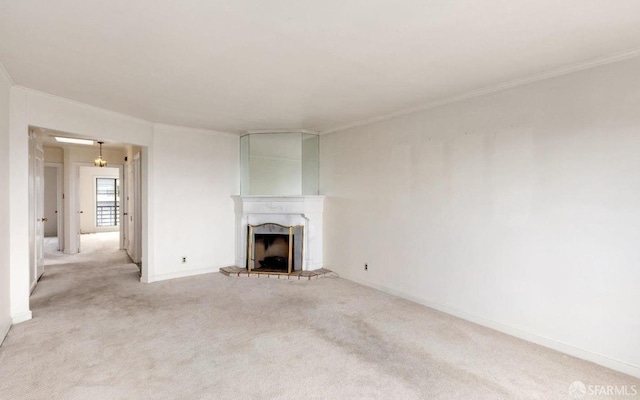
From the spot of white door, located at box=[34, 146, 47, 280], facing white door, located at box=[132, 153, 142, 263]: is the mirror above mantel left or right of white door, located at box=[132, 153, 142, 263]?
right

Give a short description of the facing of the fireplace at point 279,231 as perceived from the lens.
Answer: facing the viewer

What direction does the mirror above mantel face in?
toward the camera

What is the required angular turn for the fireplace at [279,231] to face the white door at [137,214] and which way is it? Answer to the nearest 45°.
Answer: approximately 90° to its right
